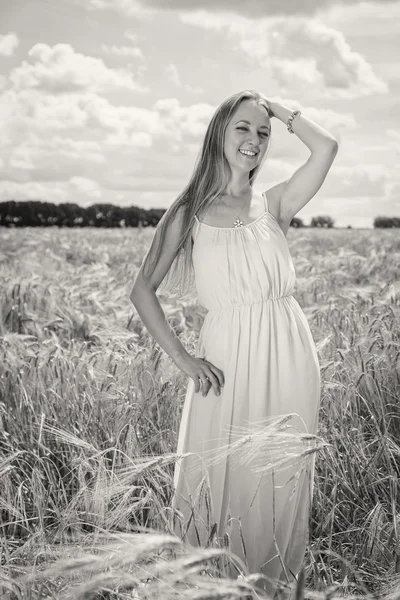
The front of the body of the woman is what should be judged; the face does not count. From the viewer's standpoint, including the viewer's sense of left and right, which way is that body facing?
facing the viewer and to the right of the viewer
